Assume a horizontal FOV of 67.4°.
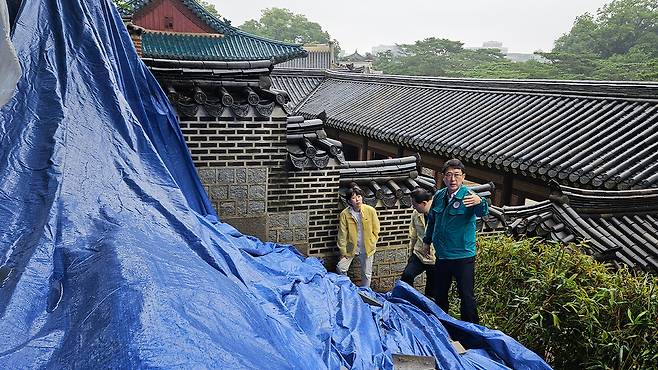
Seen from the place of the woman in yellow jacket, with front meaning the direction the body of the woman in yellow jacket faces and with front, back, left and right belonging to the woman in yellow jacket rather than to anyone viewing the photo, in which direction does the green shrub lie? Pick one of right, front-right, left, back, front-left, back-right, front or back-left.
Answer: front-left

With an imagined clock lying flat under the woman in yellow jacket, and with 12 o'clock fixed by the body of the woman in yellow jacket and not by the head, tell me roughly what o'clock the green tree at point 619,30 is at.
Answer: The green tree is roughly at 7 o'clock from the woman in yellow jacket.

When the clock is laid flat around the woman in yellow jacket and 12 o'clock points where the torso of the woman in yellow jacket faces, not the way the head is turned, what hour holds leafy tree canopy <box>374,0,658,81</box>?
The leafy tree canopy is roughly at 7 o'clock from the woman in yellow jacket.

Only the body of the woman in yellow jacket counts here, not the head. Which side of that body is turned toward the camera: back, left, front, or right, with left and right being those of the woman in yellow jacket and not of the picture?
front

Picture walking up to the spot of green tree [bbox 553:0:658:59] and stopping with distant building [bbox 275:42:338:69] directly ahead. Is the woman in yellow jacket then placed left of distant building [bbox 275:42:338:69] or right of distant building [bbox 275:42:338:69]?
left

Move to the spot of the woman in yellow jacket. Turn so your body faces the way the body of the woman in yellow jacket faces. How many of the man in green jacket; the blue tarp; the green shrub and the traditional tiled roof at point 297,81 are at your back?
1

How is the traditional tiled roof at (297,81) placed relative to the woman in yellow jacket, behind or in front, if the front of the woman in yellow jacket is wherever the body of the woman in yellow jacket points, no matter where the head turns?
behind

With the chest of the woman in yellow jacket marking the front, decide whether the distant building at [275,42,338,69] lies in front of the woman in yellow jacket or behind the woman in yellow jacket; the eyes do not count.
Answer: behind

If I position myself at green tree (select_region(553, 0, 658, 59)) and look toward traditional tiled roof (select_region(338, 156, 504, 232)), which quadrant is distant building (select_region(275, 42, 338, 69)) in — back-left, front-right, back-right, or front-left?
front-right

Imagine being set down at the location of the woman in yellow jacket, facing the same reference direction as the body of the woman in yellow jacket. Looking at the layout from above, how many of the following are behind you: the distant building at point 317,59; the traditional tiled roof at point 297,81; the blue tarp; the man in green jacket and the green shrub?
2

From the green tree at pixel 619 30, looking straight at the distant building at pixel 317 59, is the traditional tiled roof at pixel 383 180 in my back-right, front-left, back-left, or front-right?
front-left
